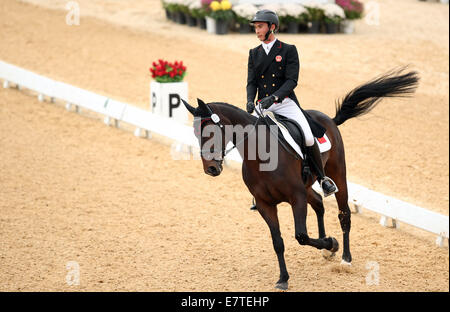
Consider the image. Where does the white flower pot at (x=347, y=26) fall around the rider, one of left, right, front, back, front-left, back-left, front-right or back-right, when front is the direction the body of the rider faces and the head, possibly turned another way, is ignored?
back-right

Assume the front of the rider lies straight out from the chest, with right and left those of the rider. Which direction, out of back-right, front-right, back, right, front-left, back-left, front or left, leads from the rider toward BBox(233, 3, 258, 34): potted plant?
back-right

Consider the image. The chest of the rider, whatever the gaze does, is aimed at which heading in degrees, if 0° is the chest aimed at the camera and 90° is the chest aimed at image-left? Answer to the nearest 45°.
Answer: approximately 45°

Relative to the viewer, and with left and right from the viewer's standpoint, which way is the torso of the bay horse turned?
facing the viewer and to the left of the viewer

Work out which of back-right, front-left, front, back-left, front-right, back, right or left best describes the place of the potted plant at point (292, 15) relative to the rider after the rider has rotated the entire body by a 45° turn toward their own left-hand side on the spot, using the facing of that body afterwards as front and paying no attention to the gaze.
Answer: back
